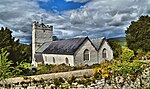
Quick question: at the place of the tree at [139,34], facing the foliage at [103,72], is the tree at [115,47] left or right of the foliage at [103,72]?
right
